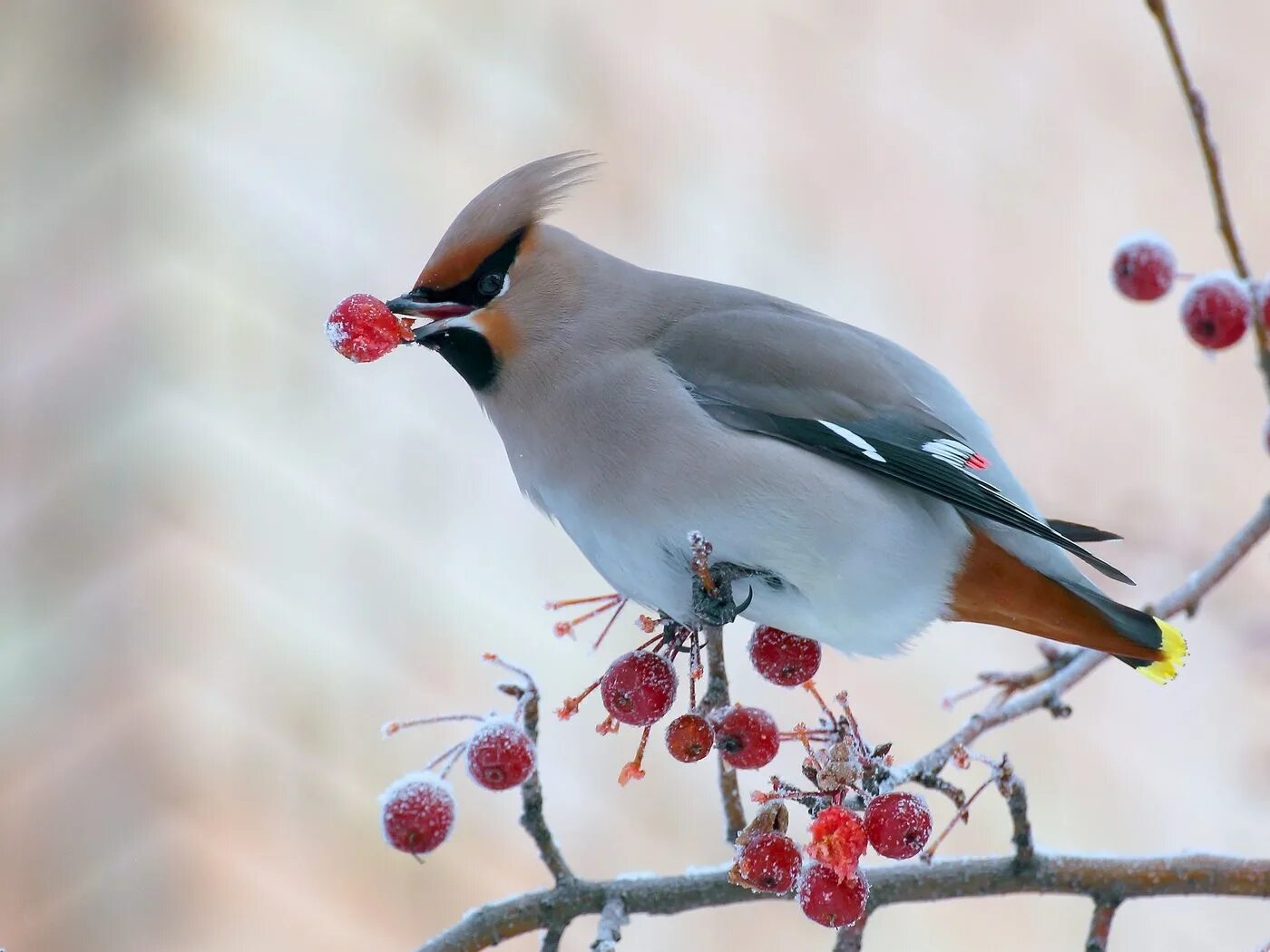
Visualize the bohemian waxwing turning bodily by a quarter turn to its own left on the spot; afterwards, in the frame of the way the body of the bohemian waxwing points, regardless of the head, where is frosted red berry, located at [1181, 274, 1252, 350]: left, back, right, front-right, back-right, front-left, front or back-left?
left

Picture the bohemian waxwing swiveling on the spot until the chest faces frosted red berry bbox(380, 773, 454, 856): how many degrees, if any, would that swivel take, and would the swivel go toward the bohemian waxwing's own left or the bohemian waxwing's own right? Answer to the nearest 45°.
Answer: approximately 45° to the bohemian waxwing's own left

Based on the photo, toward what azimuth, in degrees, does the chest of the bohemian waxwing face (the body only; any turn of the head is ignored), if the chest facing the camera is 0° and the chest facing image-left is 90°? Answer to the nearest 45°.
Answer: approximately 90°
